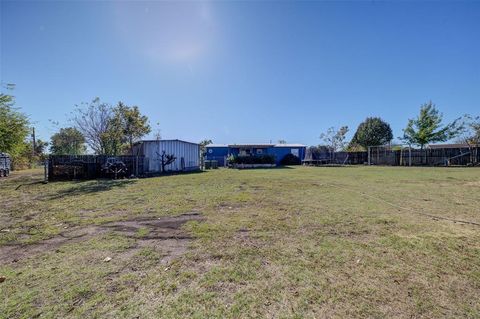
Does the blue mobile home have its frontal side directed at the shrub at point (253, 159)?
yes

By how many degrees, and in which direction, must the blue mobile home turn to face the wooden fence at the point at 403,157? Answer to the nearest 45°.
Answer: approximately 45° to its left

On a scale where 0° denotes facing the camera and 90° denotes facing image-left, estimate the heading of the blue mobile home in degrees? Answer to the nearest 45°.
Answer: approximately 0°

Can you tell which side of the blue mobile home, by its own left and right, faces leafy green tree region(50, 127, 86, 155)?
right

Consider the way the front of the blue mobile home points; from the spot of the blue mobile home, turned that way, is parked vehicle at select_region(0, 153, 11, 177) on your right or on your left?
on your right

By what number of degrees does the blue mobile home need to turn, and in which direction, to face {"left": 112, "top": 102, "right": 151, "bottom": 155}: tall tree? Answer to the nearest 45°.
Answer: approximately 45° to its right

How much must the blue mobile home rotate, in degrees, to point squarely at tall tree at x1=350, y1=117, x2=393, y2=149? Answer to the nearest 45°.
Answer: approximately 135° to its left

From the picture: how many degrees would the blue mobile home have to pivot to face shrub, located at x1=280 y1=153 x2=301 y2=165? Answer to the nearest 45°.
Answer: approximately 90° to its left

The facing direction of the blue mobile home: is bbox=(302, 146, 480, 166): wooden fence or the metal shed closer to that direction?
the metal shed

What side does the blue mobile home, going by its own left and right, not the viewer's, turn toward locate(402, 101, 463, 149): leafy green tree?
left

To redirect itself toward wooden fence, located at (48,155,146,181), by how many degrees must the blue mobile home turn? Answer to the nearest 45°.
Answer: approximately 45° to its right
